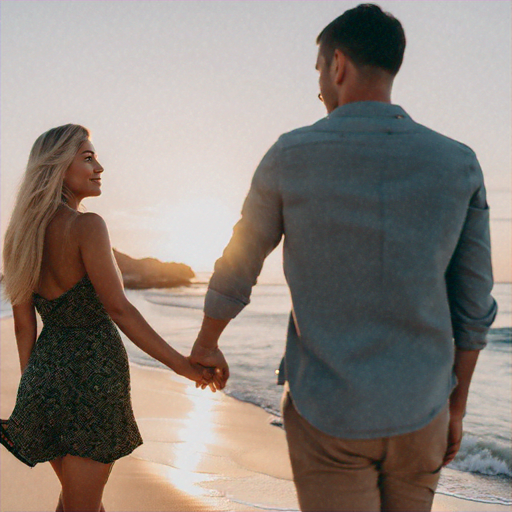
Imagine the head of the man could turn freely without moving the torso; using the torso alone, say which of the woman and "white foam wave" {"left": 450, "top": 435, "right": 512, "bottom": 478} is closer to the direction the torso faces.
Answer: the white foam wave

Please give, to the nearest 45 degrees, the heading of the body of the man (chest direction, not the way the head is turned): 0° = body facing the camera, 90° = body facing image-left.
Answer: approximately 180°

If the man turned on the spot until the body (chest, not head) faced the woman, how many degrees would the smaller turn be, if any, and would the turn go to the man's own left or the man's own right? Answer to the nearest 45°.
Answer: approximately 45° to the man's own left

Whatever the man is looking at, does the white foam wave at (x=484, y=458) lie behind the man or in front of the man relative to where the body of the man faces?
in front

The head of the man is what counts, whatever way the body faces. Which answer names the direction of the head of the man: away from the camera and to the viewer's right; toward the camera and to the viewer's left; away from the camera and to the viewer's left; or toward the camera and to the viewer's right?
away from the camera and to the viewer's left

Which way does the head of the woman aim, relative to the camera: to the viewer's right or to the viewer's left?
to the viewer's right
